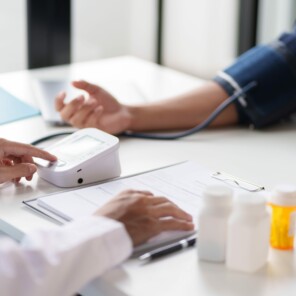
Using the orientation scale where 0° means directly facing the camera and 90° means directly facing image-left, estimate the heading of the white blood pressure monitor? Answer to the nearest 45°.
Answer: approximately 45°
